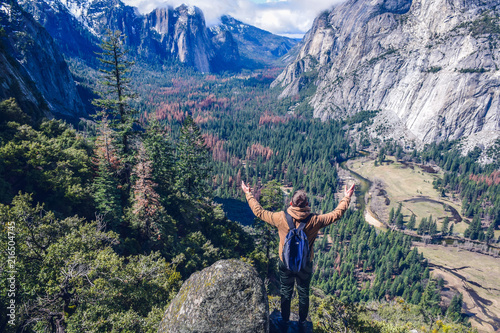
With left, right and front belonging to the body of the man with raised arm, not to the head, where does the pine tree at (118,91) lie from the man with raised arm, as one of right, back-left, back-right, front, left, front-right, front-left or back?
front-left

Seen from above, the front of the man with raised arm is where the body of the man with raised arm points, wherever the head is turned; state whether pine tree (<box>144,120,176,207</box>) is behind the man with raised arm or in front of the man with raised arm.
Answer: in front

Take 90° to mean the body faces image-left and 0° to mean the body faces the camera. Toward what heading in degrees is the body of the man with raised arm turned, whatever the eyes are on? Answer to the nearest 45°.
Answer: approximately 180°

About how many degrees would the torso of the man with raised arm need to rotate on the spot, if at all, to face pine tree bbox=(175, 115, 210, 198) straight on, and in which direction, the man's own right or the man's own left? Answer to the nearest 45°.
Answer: approximately 45° to the man's own left

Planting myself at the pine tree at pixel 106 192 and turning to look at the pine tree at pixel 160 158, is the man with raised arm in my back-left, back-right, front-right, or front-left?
back-right

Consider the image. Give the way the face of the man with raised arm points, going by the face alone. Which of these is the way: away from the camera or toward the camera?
away from the camera

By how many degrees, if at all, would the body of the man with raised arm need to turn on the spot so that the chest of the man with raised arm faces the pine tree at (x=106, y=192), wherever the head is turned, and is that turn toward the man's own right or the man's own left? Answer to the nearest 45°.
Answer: approximately 45° to the man's own left
